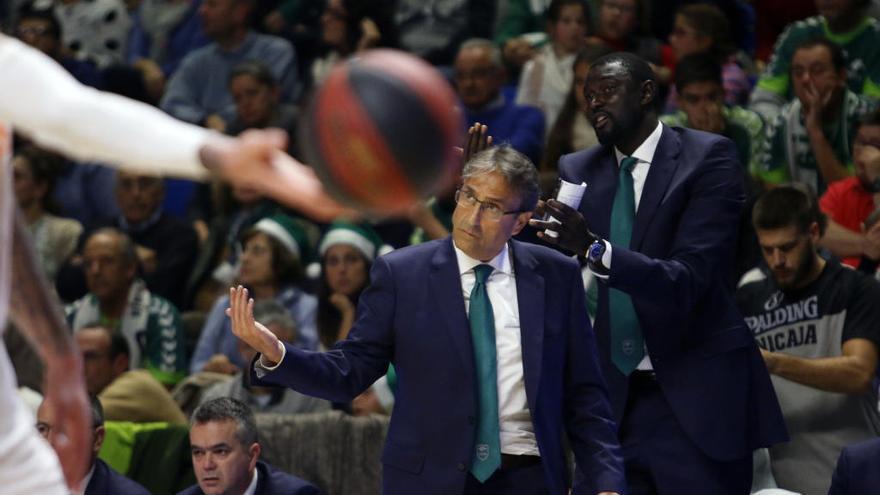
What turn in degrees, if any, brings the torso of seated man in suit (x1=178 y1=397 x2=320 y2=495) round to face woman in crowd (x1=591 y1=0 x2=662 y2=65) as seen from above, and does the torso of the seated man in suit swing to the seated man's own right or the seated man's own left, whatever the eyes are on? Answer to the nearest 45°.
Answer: approximately 180°

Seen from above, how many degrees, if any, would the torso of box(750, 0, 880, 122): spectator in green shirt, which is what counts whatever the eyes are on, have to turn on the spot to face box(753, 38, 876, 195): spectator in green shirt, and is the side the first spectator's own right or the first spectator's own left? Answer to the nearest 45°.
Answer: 0° — they already face them

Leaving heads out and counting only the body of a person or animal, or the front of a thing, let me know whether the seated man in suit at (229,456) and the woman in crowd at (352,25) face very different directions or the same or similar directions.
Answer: same or similar directions

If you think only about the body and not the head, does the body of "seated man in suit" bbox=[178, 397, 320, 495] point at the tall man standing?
no

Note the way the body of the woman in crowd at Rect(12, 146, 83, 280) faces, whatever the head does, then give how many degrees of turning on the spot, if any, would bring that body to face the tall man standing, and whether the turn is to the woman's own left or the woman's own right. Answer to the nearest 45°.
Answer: approximately 90° to the woman's own left

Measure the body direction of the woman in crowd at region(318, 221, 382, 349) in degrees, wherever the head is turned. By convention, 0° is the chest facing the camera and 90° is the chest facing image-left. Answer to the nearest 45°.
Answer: approximately 0°

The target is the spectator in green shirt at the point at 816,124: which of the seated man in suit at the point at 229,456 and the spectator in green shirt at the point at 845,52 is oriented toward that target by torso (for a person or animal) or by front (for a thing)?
the spectator in green shirt at the point at 845,52

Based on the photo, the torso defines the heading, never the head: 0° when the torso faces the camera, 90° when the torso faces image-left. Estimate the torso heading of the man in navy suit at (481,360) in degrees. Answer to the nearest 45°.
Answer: approximately 0°

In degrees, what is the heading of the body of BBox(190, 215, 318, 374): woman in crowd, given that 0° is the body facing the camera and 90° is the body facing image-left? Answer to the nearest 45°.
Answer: approximately 45°

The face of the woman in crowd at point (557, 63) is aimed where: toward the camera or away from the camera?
toward the camera

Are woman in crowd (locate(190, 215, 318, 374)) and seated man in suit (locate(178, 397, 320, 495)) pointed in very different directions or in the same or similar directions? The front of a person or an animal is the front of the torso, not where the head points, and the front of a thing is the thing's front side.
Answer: same or similar directions

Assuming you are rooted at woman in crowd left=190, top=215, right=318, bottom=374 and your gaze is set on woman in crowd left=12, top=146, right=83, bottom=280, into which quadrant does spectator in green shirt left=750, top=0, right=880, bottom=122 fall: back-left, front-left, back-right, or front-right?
back-right

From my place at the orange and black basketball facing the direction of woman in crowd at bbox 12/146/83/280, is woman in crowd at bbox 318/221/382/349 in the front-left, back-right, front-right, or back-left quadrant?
front-right

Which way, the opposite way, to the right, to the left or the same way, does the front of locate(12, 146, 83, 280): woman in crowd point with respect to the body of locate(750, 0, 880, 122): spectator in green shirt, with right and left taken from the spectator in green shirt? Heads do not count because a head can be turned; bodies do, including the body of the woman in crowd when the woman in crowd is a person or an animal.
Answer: the same way

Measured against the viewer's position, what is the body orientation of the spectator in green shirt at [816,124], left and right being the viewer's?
facing the viewer and to the left of the viewer

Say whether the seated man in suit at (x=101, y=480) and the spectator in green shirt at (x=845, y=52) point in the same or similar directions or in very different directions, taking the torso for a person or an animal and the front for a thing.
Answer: same or similar directions

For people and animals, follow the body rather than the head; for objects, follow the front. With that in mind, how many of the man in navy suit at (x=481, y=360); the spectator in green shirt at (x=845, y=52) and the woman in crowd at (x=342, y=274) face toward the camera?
3

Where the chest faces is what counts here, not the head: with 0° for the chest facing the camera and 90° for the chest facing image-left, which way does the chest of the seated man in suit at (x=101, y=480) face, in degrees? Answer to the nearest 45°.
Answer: approximately 45°

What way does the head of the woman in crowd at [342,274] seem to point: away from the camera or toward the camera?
toward the camera
